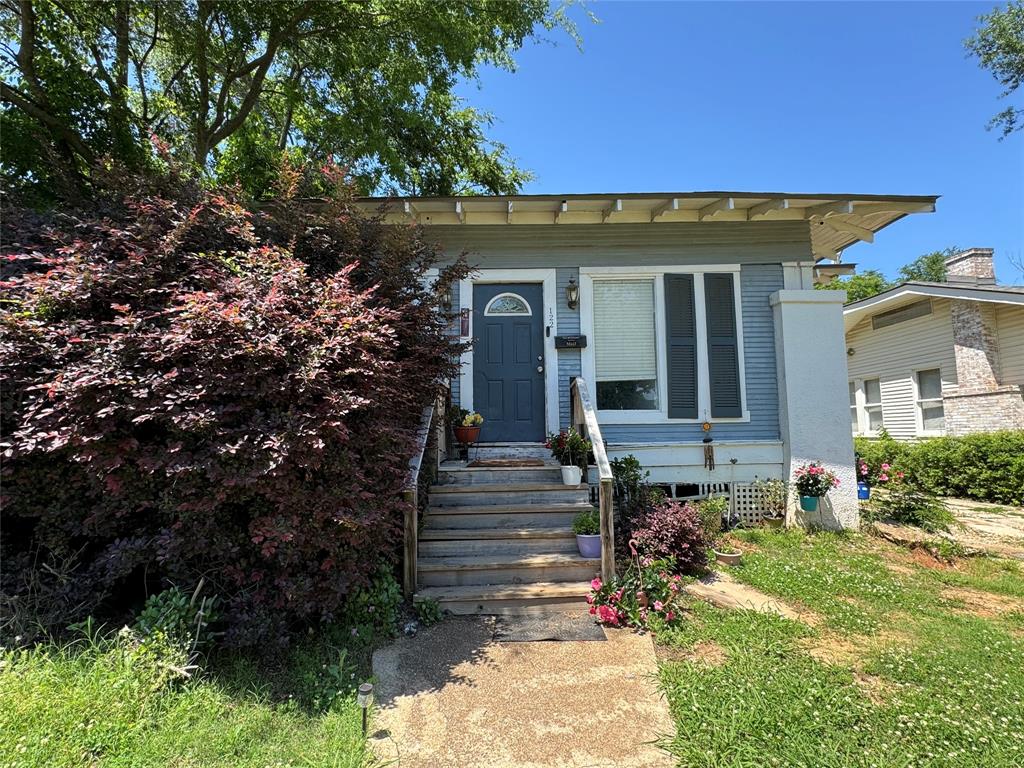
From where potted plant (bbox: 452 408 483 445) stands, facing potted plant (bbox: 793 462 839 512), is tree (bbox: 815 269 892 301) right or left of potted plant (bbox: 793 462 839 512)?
left

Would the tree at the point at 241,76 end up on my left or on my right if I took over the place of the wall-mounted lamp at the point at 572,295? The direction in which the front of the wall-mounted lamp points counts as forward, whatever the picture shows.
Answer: on my right

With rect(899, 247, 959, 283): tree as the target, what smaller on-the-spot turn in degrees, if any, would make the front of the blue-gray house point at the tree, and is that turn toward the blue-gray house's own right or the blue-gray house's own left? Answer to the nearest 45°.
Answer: approximately 135° to the blue-gray house's own left

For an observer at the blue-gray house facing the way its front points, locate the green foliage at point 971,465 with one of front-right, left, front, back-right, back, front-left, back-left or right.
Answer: back-left

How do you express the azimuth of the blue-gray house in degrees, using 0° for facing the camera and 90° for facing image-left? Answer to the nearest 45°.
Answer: approximately 0°

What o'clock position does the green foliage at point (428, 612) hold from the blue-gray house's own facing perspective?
The green foliage is roughly at 1 o'clock from the blue-gray house.

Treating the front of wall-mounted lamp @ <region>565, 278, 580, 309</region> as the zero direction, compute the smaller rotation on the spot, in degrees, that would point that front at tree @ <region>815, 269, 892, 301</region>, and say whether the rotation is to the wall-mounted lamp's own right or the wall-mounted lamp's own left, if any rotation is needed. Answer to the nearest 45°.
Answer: approximately 135° to the wall-mounted lamp's own left

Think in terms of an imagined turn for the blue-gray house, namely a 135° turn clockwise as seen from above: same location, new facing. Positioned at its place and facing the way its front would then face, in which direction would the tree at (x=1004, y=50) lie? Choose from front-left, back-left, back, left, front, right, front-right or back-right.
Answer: right
